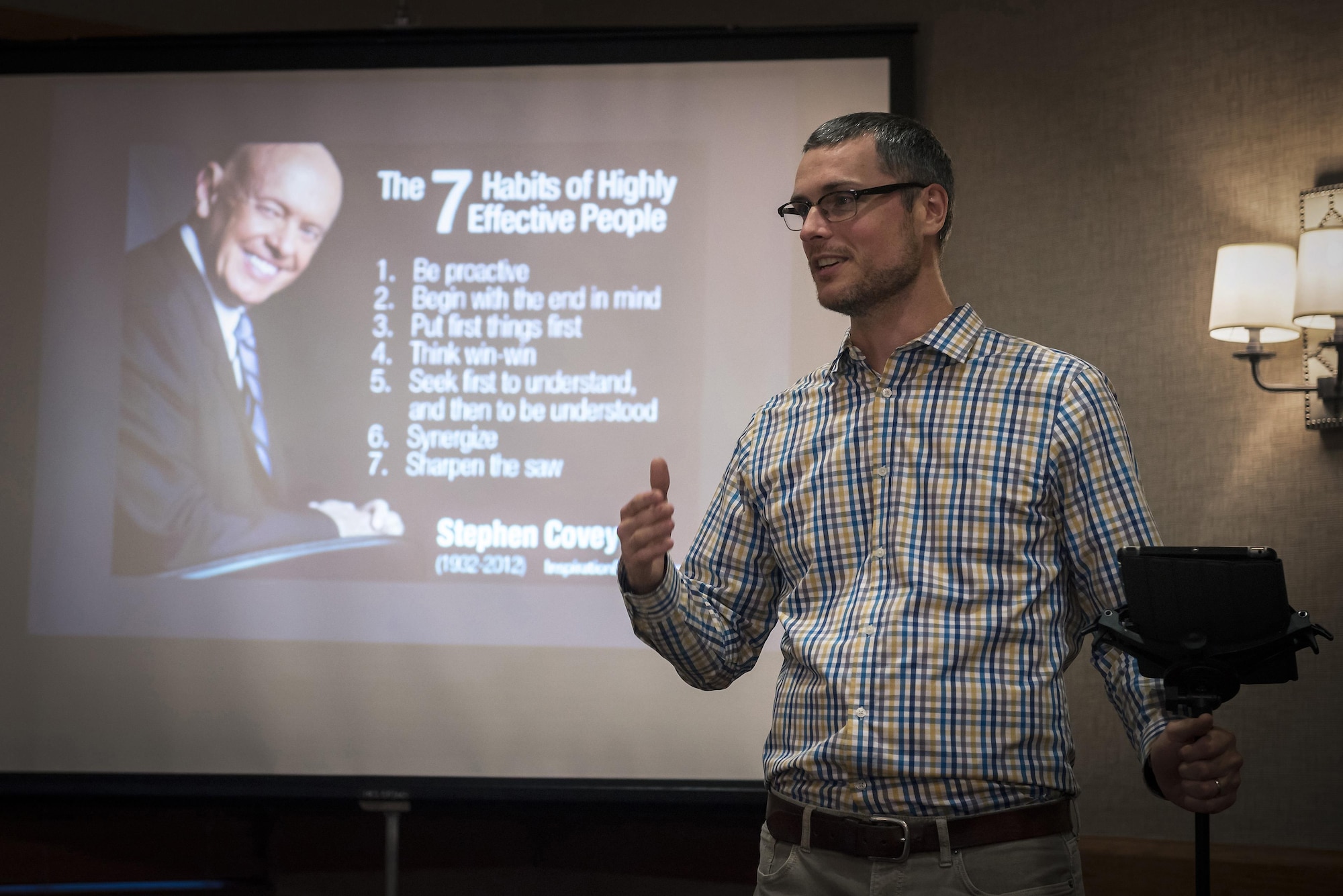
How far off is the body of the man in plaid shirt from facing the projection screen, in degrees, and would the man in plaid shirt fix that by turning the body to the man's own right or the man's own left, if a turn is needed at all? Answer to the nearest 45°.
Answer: approximately 90° to the man's own right

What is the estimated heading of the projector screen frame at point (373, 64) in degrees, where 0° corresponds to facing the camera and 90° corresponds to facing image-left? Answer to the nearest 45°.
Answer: approximately 0°

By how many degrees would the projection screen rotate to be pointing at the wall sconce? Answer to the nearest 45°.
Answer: approximately 90° to its left

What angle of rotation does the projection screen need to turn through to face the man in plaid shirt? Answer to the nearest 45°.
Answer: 0° — it already faces them

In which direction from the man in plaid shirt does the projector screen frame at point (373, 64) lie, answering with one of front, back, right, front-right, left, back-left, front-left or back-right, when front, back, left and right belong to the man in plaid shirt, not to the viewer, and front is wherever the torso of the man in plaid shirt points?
right

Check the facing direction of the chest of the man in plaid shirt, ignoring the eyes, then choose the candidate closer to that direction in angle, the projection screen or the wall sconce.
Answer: the projection screen

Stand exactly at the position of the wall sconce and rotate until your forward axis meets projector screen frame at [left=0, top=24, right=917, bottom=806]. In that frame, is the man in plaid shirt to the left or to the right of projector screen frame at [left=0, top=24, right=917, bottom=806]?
left

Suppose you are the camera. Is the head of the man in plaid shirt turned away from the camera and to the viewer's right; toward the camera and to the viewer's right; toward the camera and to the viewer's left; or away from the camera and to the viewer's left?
toward the camera and to the viewer's left

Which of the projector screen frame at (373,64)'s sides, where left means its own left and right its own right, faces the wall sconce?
left

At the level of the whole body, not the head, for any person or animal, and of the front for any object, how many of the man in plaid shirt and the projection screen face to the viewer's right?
0

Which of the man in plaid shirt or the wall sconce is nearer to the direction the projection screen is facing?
the man in plaid shirt
